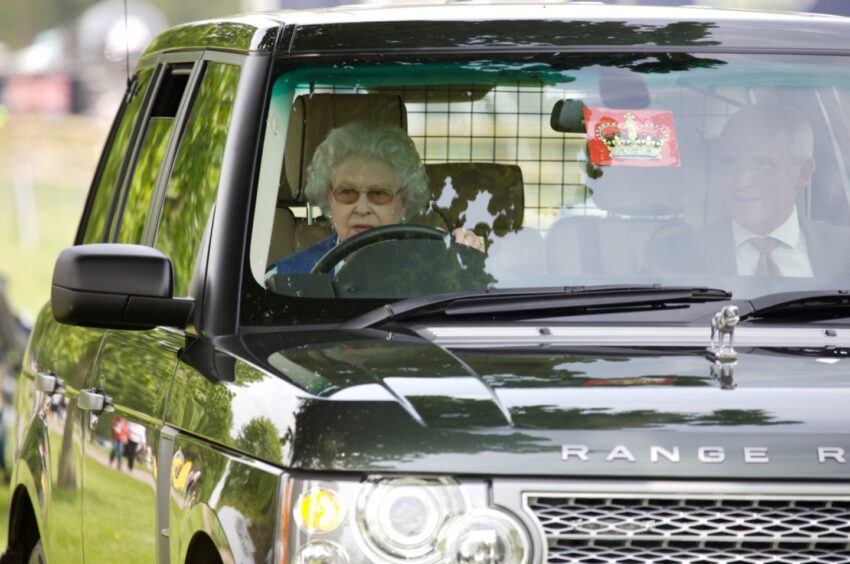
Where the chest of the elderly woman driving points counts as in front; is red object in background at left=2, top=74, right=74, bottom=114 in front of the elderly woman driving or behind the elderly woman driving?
behind

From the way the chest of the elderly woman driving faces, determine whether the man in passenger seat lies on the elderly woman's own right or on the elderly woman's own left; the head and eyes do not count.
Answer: on the elderly woman's own left

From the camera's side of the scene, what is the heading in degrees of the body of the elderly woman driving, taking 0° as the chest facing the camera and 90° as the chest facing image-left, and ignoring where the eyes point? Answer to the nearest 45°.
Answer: approximately 0°

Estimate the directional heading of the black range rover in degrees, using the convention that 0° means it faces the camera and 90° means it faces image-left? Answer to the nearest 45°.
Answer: approximately 0°

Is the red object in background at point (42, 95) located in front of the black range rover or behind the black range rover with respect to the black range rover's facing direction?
behind
